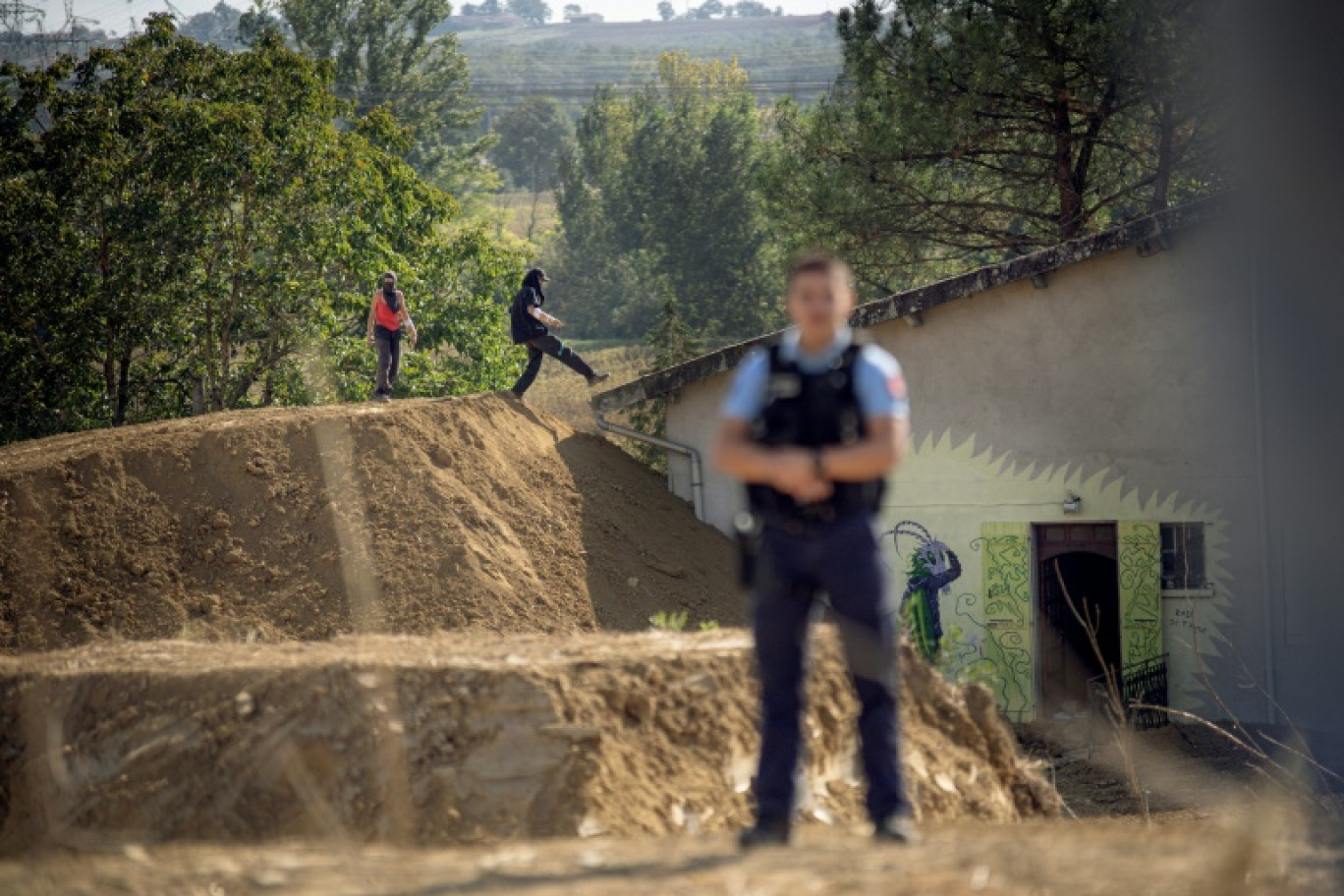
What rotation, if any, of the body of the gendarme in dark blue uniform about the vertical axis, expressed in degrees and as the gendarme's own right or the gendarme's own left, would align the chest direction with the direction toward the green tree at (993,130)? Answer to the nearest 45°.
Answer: approximately 180°

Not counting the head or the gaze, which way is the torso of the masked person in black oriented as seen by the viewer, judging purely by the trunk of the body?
to the viewer's right

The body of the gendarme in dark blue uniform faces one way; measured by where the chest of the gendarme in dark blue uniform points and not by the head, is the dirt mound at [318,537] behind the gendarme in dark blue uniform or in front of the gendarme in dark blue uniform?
behind

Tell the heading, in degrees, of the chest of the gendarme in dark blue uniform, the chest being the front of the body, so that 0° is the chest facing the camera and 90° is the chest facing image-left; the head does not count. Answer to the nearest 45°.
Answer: approximately 0°

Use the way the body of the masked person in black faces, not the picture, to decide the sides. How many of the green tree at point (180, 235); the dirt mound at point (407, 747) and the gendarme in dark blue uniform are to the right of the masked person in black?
2

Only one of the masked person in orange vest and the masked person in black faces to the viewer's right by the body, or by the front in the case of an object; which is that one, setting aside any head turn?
the masked person in black

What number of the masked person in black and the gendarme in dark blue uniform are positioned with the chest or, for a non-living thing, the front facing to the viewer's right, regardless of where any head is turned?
1

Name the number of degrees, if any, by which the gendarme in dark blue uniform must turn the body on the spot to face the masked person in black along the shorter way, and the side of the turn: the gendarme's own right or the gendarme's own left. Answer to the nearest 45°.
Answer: approximately 180°

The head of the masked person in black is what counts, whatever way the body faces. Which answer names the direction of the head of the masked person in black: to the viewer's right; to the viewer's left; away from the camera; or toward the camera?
to the viewer's right

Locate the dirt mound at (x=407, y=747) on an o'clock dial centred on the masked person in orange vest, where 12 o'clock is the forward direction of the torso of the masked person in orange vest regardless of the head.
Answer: The dirt mound is roughly at 12 o'clock from the masked person in orange vest.

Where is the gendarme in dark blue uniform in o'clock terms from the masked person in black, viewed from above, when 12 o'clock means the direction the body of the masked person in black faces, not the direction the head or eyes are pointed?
The gendarme in dark blue uniform is roughly at 3 o'clock from the masked person in black.

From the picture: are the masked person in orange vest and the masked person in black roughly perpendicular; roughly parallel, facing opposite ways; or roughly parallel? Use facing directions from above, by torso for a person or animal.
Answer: roughly perpendicular
